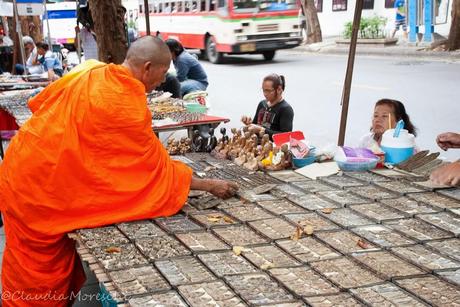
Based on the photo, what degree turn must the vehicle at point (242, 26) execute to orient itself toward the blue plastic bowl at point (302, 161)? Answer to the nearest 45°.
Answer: approximately 45° to its right

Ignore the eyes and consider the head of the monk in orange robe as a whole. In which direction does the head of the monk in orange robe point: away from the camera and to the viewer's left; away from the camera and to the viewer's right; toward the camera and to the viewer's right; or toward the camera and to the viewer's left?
away from the camera and to the viewer's right

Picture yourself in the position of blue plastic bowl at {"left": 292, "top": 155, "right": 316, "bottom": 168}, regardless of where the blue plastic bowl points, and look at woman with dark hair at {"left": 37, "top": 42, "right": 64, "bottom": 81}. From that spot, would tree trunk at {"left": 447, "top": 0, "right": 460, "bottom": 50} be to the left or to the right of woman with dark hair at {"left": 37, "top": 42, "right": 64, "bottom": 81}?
right

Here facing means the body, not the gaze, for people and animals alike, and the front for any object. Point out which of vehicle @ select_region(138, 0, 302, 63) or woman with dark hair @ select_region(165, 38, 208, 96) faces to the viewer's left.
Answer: the woman with dark hair

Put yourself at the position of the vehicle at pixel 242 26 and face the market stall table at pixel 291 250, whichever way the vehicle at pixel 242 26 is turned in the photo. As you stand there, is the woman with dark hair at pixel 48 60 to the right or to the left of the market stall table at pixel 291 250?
right

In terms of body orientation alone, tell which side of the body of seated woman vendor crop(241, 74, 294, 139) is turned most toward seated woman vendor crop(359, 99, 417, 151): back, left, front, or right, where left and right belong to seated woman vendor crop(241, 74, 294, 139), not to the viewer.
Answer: left

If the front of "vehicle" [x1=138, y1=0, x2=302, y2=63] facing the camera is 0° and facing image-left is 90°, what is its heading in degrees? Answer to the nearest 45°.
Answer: approximately 315°

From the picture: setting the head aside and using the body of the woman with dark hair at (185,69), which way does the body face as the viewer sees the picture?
to the viewer's left
